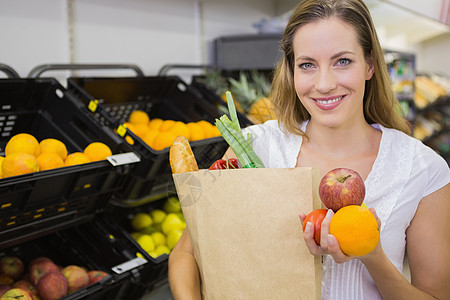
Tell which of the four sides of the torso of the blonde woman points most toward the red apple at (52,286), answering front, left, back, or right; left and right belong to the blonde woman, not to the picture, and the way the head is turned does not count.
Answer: right

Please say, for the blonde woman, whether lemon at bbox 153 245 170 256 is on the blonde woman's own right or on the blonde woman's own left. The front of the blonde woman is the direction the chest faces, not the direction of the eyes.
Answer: on the blonde woman's own right

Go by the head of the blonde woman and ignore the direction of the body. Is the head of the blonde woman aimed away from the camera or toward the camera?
toward the camera

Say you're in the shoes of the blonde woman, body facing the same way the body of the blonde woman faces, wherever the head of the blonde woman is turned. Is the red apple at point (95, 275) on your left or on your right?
on your right

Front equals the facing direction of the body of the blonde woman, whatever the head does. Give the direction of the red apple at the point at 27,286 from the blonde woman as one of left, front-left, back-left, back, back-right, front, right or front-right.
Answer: right

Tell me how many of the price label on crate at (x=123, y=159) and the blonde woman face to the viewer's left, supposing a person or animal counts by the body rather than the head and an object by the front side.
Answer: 0

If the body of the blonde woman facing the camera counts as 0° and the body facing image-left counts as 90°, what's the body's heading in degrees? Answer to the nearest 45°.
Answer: approximately 0°

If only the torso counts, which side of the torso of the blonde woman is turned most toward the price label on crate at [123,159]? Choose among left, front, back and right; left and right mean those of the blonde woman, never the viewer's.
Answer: right

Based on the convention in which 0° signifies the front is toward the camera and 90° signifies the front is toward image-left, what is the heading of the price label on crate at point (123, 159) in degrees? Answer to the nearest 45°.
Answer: approximately 315°
